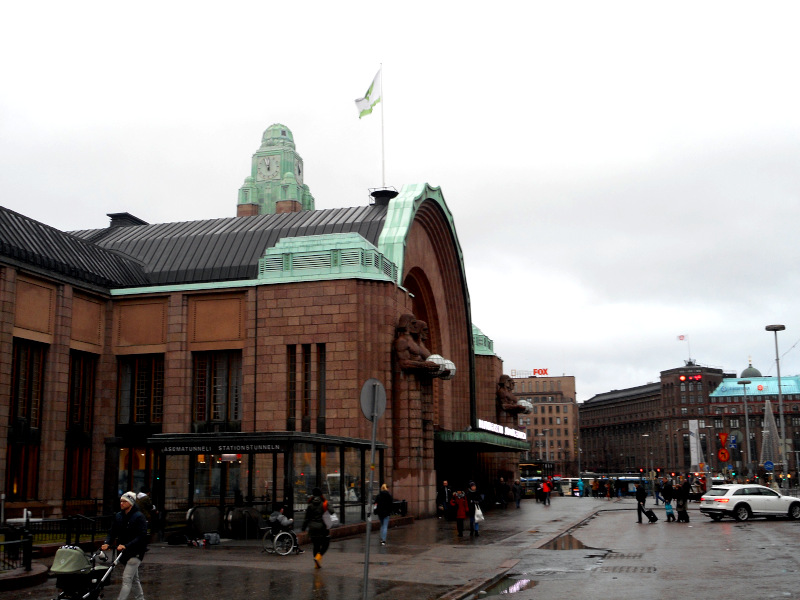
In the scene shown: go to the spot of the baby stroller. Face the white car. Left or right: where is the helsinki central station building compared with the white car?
left

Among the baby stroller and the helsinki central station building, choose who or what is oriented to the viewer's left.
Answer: the baby stroller

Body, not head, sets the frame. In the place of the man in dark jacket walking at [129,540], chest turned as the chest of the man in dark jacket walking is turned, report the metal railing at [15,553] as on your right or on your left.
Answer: on your right

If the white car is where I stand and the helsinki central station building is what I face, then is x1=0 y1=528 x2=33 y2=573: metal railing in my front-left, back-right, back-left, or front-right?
front-left

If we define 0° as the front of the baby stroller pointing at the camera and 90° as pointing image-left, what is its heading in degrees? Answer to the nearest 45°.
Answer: approximately 90°

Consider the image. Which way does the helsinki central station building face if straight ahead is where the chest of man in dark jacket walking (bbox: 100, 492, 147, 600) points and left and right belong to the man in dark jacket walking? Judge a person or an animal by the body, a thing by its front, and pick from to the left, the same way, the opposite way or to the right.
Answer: to the left

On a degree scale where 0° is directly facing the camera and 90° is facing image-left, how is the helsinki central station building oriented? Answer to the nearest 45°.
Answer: approximately 315°

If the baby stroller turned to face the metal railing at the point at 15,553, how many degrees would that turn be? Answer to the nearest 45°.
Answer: approximately 90° to its right

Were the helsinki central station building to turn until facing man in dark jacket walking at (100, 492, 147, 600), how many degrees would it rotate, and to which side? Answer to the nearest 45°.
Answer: approximately 45° to its right

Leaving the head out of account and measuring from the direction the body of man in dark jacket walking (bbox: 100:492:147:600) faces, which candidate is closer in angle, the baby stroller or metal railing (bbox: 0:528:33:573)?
the baby stroller

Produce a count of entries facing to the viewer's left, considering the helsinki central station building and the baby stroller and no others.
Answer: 1

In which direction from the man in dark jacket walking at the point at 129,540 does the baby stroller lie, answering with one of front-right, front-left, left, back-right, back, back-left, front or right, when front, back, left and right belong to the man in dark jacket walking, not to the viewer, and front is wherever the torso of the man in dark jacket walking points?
front

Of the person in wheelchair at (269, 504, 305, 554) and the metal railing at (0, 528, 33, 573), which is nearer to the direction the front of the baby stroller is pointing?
the metal railing

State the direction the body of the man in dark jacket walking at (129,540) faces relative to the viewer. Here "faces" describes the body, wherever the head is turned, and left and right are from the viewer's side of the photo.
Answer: facing the viewer and to the left of the viewer

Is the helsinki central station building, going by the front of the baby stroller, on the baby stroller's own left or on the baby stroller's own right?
on the baby stroller's own right
